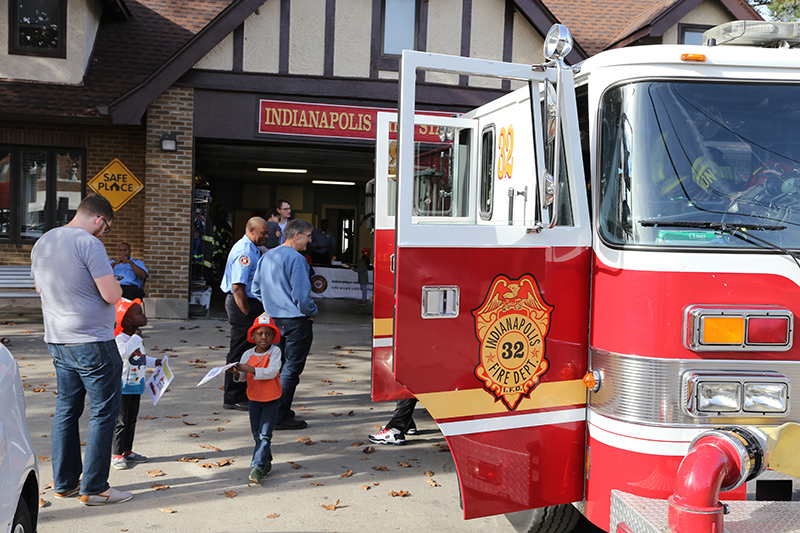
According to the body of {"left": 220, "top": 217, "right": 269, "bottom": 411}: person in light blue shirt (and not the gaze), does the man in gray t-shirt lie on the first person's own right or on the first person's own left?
on the first person's own right

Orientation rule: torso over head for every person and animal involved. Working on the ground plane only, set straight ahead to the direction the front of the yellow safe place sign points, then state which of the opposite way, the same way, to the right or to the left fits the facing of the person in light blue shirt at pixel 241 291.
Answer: to the left

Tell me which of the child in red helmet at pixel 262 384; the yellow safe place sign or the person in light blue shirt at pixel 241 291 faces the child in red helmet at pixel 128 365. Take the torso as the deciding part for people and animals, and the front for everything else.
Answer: the yellow safe place sign

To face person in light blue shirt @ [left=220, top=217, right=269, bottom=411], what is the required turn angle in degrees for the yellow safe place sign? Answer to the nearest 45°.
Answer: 0° — it already faces them

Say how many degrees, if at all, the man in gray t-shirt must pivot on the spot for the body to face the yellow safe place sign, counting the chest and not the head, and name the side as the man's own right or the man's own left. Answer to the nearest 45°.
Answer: approximately 45° to the man's own left

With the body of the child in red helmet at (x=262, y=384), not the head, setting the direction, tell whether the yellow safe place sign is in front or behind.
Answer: behind

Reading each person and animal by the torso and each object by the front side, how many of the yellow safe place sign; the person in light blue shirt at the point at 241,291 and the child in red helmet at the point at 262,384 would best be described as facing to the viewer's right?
1

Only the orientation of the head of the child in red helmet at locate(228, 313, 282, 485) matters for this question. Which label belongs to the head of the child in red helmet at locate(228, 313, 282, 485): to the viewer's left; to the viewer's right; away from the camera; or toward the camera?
toward the camera

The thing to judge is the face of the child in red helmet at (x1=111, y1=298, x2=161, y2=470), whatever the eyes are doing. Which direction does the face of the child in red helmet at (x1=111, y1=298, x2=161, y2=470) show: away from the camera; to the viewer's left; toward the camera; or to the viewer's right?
to the viewer's right

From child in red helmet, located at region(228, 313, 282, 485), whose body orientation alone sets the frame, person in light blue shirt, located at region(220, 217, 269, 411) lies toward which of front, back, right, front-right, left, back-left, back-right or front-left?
back

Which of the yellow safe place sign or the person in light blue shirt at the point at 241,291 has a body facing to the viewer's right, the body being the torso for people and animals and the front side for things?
the person in light blue shirt

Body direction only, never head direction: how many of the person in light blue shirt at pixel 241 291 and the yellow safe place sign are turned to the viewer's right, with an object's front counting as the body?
1

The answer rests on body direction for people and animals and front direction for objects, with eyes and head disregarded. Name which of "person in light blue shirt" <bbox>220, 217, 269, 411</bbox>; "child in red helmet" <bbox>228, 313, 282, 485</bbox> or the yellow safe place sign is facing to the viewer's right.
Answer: the person in light blue shirt

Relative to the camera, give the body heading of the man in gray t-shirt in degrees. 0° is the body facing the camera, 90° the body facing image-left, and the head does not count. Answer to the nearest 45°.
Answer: approximately 225°

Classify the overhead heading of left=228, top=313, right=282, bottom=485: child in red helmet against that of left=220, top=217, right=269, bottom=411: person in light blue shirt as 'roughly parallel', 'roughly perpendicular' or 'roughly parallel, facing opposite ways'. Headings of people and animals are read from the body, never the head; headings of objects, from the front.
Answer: roughly perpendicular

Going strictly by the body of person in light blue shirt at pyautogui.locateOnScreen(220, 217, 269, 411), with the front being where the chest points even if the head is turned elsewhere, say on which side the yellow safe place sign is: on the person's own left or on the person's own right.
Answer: on the person's own left

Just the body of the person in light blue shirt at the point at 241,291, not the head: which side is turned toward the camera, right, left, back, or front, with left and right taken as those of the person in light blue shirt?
right

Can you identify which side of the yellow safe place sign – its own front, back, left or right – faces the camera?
front

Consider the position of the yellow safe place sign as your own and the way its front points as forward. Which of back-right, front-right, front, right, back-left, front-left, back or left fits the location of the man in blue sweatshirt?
front
